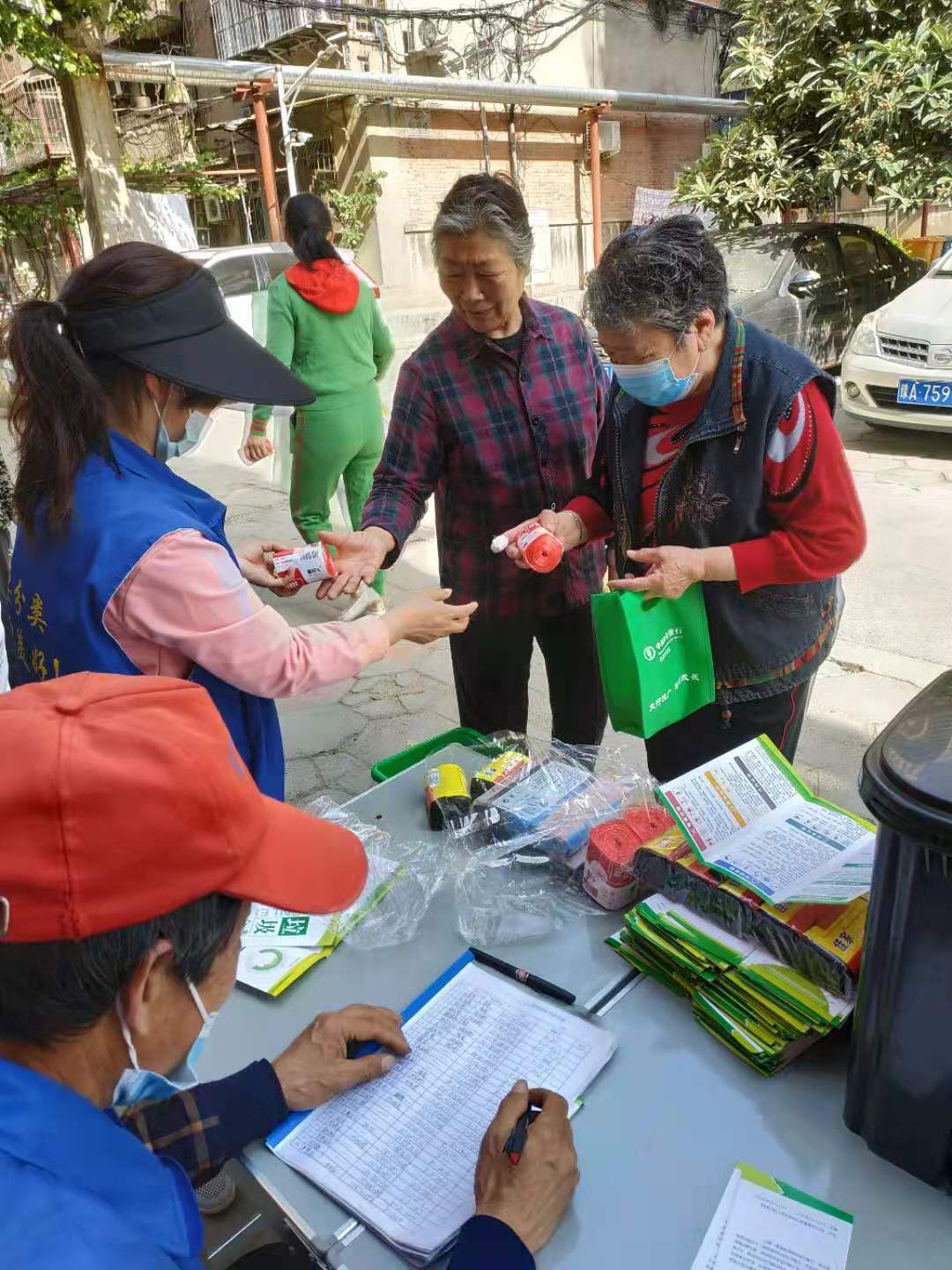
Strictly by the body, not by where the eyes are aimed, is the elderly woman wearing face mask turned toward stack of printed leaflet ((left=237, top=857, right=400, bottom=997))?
yes

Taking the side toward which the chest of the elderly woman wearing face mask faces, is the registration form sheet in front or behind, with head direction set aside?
in front

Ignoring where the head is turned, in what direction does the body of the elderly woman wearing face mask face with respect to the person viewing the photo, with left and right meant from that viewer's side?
facing the viewer and to the left of the viewer

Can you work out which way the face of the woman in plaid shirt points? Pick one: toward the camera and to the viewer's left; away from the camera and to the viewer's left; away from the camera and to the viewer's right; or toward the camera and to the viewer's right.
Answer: toward the camera and to the viewer's left

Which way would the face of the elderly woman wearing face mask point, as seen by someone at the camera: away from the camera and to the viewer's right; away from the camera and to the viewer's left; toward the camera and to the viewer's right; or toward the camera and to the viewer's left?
toward the camera and to the viewer's left

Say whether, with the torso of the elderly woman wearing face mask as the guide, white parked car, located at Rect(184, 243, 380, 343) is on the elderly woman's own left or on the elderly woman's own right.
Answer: on the elderly woman's own right

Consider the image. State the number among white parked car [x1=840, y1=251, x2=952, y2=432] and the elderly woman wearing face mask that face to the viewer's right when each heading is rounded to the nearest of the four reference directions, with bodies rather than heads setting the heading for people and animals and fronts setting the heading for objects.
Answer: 0

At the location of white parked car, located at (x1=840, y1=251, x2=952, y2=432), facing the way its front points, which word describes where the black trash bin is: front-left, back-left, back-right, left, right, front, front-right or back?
front-left

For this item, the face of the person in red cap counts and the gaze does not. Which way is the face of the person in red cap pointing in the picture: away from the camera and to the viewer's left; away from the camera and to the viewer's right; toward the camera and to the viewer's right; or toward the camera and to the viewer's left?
away from the camera and to the viewer's right

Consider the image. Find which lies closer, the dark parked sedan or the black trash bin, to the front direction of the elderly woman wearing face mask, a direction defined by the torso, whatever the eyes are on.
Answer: the black trash bin
